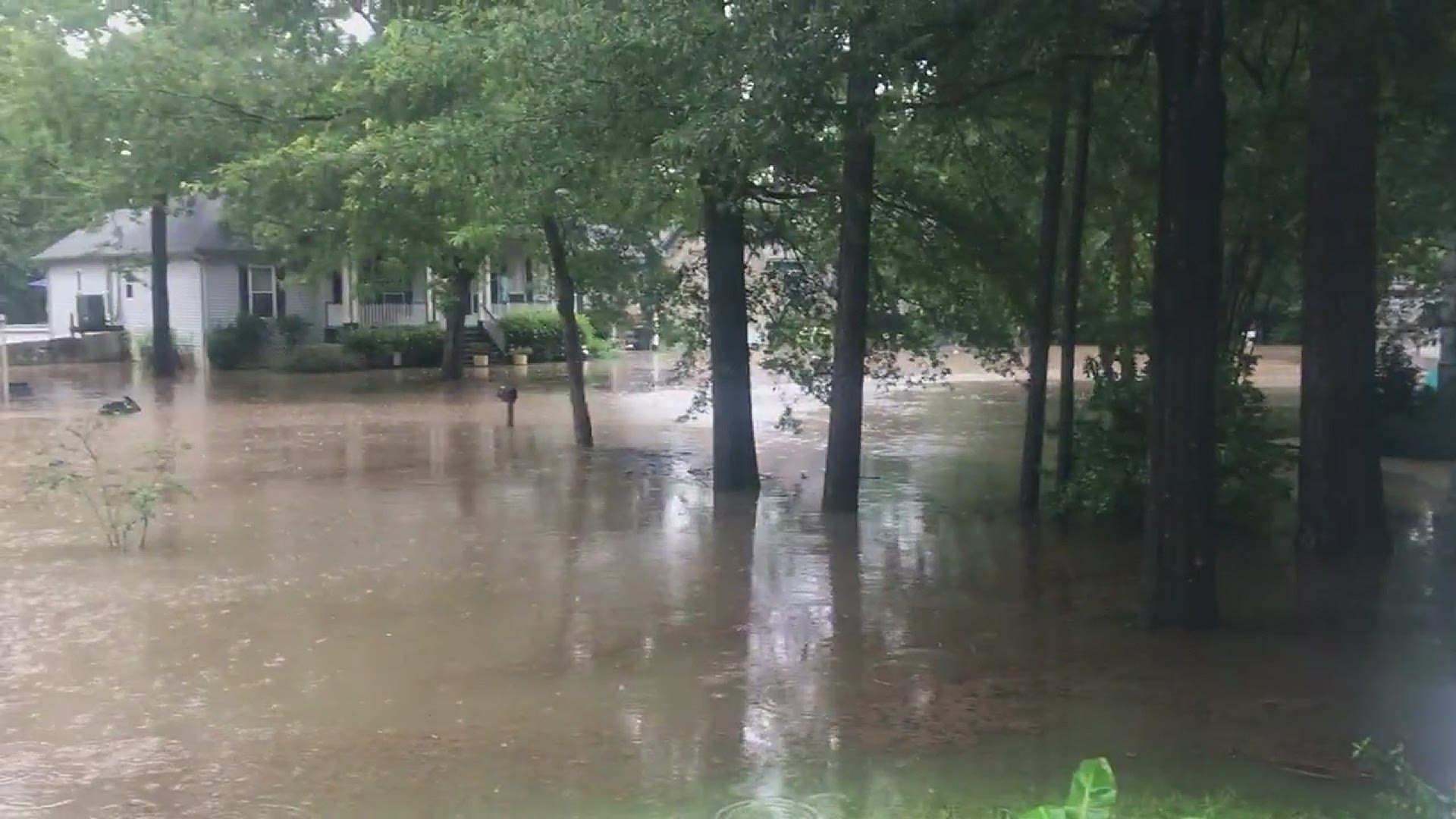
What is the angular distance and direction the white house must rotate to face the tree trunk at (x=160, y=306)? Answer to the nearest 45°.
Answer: approximately 45° to its right

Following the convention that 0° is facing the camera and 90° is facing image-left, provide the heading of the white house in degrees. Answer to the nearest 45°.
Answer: approximately 315°

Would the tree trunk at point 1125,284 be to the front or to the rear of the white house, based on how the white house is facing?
to the front

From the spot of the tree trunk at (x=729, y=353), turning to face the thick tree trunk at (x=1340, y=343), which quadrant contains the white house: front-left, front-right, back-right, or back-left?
back-left

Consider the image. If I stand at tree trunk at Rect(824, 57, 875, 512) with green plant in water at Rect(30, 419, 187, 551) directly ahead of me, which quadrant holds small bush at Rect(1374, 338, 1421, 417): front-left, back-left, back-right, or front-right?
back-right

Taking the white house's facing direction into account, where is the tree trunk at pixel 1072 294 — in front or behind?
in front
